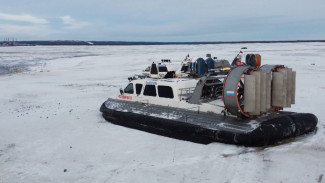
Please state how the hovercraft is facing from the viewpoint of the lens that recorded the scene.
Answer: facing away from the viewer and to the left of the viewer
